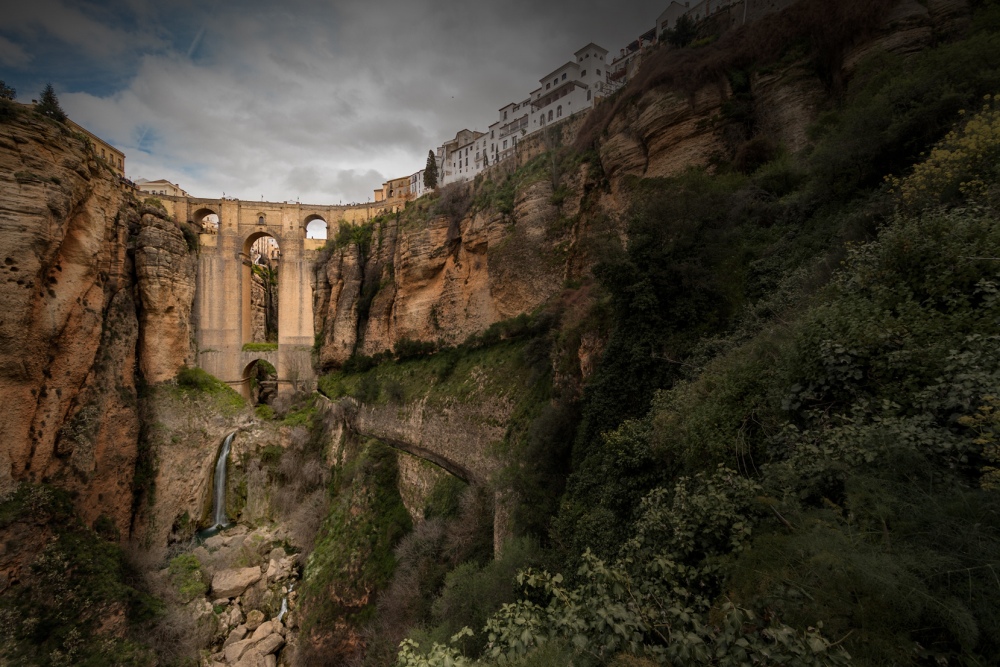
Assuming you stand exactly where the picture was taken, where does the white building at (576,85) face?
facing the viewer and to the left of the viewer

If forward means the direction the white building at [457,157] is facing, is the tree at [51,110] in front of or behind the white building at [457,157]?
in front

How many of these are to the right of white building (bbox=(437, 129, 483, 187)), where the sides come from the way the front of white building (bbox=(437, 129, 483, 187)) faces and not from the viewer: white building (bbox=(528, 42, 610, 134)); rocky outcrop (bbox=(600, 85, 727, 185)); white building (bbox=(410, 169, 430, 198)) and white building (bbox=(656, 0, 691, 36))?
1

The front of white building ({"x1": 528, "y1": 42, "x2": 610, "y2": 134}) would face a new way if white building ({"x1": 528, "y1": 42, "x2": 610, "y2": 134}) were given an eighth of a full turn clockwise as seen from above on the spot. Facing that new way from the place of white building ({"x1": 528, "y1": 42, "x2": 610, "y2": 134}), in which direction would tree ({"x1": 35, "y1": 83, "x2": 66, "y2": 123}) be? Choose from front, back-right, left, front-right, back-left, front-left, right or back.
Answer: front-left
